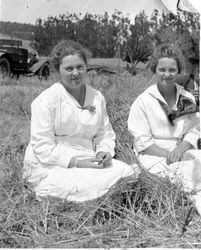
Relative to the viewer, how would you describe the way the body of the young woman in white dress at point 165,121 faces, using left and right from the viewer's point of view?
facing the viewer and to the right of the viewer

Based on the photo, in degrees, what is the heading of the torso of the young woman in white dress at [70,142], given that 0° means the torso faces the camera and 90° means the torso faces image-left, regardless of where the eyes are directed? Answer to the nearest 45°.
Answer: approximately 315°

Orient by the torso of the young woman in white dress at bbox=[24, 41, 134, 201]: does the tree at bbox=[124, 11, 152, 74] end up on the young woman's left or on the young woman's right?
on the young woman's left

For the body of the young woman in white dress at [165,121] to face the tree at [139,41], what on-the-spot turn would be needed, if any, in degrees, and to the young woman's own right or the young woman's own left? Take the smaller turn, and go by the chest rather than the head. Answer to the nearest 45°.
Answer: approximately 135° to the young woman's own left

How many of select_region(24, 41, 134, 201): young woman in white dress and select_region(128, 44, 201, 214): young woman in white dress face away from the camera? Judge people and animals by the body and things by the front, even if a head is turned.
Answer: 0

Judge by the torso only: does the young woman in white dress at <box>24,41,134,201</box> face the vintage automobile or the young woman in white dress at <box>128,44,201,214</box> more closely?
the young woman in white dress

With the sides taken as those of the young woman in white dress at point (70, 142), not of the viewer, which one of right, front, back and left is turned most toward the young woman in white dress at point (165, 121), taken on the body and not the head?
left
